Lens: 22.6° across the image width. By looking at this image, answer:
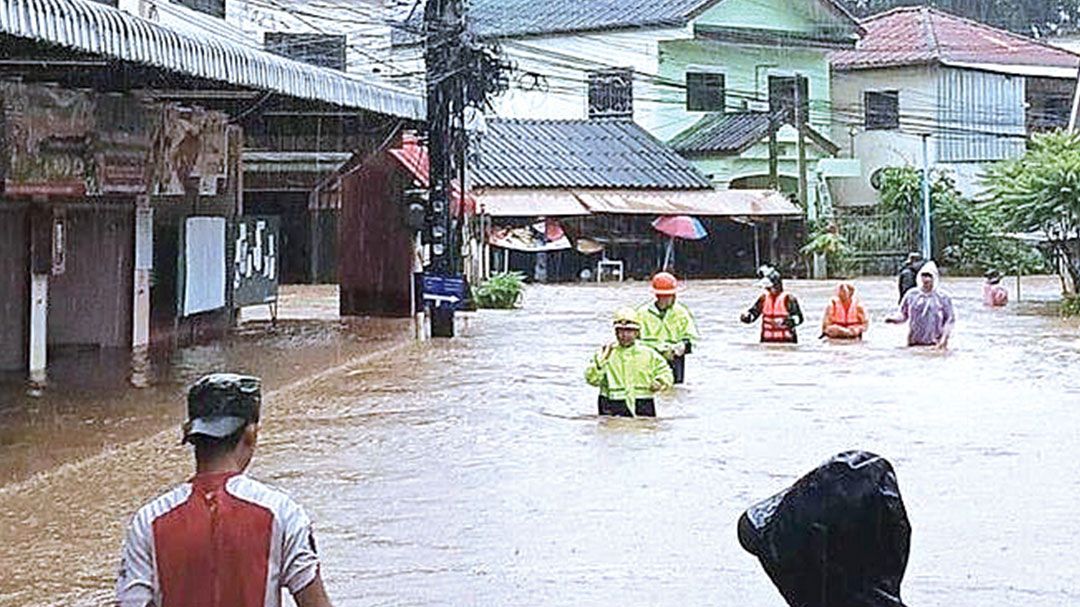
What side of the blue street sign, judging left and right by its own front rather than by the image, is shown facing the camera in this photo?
front

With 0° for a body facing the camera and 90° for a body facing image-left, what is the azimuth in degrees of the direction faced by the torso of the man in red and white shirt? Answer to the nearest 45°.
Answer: approximately 180°

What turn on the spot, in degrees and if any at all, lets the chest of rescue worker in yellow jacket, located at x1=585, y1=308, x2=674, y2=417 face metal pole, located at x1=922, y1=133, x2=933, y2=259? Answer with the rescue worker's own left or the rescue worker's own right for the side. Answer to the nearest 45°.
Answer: approximately 180°

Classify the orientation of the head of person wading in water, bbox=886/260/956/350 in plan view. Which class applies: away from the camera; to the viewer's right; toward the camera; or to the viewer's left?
toward the camera

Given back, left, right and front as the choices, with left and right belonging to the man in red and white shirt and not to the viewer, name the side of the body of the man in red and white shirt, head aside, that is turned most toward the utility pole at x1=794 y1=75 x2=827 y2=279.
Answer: front

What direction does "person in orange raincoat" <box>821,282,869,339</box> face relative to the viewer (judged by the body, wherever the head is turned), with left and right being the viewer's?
facing the viewer

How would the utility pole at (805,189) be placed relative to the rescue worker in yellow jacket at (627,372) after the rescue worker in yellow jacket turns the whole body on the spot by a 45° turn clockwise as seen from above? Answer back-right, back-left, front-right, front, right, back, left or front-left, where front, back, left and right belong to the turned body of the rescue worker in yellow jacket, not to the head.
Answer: back-right

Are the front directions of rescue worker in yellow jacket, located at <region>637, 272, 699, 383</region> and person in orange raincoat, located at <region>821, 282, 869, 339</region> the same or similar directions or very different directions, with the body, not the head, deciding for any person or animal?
same or similar directions

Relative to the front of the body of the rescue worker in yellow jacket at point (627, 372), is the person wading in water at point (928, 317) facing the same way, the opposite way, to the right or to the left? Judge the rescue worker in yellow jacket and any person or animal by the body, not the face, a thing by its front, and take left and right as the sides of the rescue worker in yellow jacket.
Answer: the same way

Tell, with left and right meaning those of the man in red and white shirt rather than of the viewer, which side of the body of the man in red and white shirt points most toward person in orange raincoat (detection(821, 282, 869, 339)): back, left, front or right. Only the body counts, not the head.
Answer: front

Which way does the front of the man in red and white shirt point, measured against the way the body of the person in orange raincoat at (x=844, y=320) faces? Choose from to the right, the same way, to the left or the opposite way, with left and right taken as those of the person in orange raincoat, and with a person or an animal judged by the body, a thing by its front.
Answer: the opposite way

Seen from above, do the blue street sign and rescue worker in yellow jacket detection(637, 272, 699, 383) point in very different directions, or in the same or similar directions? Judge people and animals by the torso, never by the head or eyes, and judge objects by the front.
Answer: same or similar directions

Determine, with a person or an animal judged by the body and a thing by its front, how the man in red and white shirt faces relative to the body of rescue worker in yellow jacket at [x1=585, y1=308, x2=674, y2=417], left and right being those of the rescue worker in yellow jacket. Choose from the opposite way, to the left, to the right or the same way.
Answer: the opposite way

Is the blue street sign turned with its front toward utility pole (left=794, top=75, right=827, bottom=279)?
no

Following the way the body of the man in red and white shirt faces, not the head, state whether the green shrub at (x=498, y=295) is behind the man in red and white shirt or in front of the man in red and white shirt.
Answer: in front

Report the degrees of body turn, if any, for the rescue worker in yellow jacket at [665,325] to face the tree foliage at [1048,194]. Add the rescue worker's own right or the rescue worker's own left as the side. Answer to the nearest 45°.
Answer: approximately 180°

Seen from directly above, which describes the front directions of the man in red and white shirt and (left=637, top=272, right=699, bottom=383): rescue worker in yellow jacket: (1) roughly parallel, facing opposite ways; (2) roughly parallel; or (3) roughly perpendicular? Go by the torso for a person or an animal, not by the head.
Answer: roughly parallel, facing opposite ways

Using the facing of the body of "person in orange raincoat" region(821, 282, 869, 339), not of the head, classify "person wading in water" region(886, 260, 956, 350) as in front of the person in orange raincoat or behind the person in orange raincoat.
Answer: in front

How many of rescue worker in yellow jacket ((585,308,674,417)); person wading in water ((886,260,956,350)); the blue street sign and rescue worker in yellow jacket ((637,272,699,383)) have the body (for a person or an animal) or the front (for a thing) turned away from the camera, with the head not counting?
0
